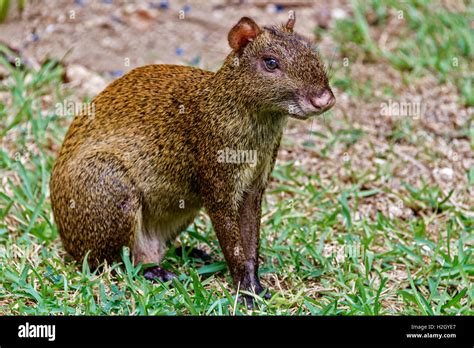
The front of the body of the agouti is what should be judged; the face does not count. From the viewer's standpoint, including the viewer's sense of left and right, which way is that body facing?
facing the viewer and to the right of the viewer
